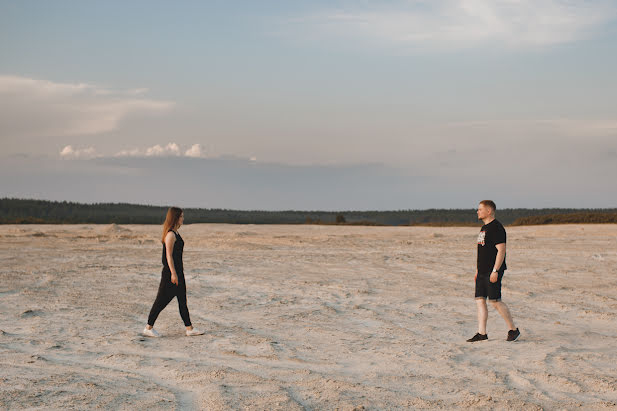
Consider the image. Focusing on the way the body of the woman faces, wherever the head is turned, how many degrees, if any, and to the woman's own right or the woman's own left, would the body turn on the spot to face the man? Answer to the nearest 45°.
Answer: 0° — they already face them

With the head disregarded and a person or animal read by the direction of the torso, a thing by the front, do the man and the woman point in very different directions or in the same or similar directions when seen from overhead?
very different directions

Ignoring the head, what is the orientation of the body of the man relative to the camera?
to the viewer's left

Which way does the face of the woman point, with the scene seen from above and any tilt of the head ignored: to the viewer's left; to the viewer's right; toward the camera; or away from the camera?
to the viewer's right

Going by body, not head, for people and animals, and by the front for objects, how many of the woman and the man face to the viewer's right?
1

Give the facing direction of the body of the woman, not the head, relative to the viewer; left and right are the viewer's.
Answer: facing to the right of the viewer
